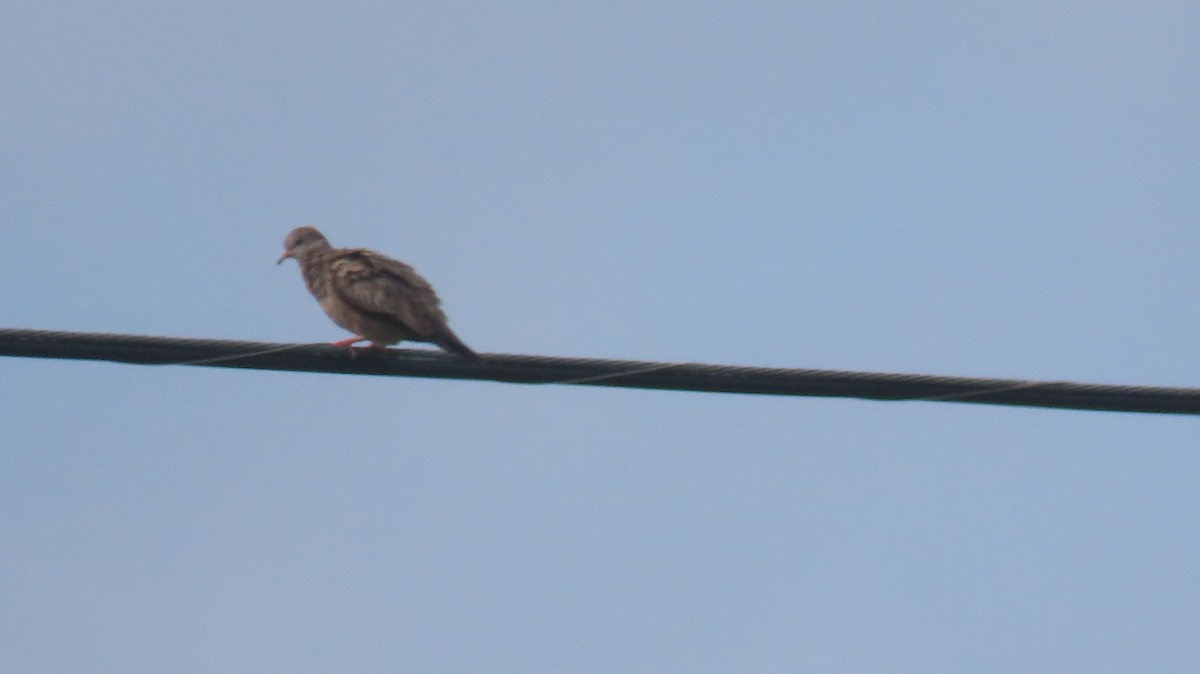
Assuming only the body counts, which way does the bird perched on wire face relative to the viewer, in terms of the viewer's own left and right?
facing to the left of the viewer
